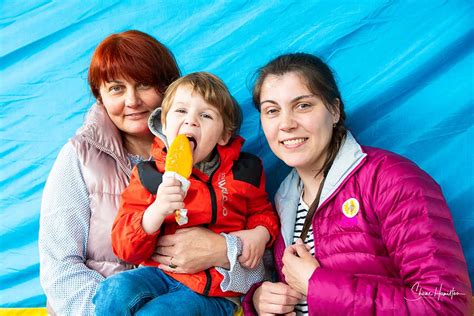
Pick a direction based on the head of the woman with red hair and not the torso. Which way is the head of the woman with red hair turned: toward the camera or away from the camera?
toward the camera

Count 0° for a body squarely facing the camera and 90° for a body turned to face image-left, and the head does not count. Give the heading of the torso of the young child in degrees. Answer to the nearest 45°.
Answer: approximately 0°

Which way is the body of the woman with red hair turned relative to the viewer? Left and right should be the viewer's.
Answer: facing the viewer and to the right of the viewer
